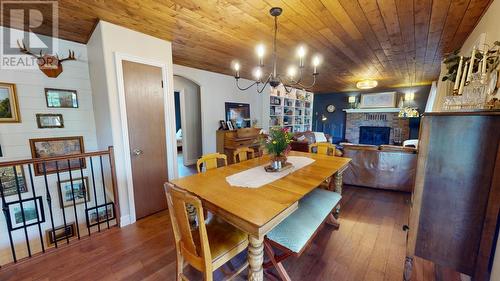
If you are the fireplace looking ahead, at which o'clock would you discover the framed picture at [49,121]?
The framed picture is roughly at 1 o'clock from the fireplace.

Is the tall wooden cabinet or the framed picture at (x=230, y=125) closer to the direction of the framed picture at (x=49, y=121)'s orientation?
the tall wooden cabinet

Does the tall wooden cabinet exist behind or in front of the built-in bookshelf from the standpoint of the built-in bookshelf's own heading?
in front

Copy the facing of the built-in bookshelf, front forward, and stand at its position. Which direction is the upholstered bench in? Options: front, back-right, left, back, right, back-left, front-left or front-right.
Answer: front-right

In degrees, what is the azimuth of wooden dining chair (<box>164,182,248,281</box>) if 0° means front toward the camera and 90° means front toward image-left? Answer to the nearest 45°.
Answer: approximately 225°

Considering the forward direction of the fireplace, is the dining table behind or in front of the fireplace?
in front

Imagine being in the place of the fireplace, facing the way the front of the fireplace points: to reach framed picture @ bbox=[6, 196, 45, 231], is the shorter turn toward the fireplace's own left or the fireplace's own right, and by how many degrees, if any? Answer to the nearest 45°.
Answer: approximately 45° to the fireplace's own right

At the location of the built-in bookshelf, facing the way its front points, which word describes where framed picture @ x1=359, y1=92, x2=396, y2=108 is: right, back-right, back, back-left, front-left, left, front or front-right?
front-left

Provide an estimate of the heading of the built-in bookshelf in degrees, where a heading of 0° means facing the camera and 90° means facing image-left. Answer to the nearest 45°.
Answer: approximately 315°
